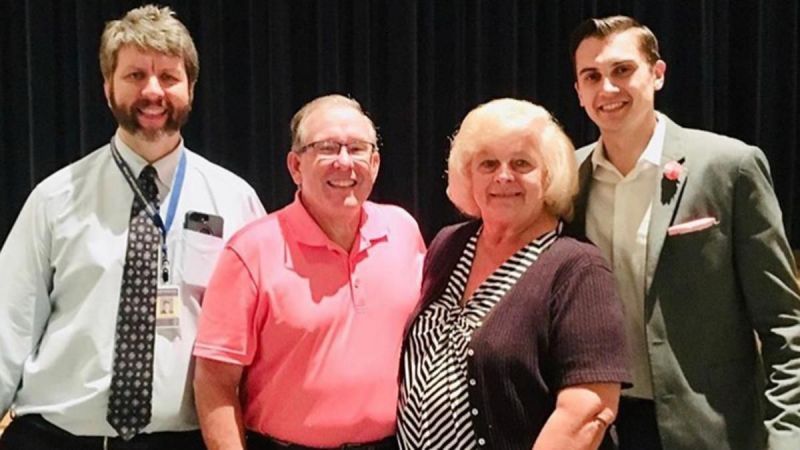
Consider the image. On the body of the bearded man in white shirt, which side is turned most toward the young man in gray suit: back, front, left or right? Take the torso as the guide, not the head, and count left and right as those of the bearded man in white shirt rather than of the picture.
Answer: left

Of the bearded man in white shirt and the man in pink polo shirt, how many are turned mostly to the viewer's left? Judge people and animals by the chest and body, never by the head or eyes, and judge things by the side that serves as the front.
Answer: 0

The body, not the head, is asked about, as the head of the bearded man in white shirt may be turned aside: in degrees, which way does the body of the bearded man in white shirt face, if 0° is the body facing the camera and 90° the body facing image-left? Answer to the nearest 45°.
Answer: approximately 0°

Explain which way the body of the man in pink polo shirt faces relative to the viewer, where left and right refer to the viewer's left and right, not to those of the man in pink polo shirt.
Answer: facing the viewer and to the right of the viewer

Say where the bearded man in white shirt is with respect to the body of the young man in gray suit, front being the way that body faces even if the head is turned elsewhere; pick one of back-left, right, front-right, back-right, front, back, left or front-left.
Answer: front-right
